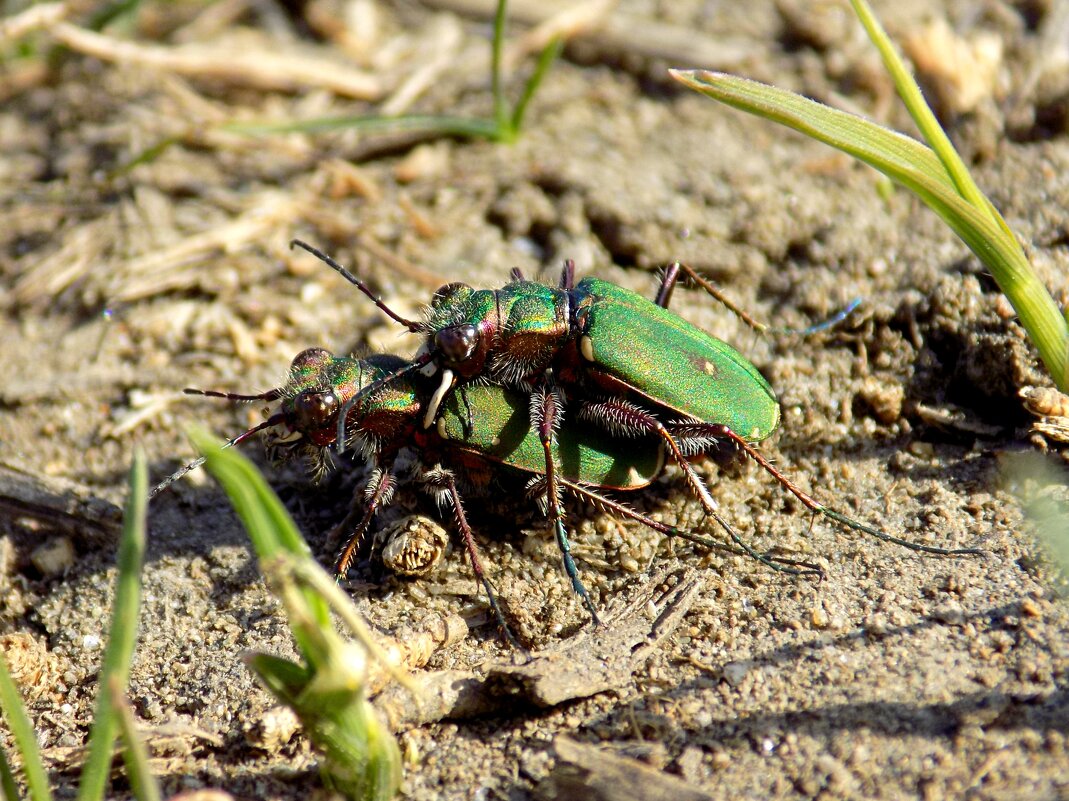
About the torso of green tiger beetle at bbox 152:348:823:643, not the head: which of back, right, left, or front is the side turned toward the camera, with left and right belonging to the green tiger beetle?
left

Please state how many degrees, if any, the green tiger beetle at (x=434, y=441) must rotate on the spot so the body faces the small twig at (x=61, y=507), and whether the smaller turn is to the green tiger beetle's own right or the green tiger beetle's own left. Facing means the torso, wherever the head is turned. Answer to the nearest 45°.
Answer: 0° — it already faces it

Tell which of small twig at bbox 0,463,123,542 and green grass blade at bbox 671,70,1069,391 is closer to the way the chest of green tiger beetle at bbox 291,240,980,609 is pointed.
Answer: the small twig

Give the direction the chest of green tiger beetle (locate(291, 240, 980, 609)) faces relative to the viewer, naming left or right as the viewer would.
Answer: facing to the left of the viewer
